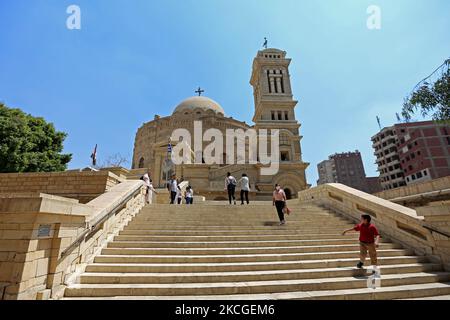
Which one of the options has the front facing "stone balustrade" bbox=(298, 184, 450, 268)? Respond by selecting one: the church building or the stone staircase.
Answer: the church building

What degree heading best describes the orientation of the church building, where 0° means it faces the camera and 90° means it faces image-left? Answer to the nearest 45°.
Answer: approximately 0°

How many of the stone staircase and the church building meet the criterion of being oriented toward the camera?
2

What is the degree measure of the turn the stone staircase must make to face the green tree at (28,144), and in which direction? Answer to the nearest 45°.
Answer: approximately 135° to its right

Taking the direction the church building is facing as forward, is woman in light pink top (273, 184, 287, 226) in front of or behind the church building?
in front

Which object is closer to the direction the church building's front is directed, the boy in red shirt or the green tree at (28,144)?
the boy in red shirt

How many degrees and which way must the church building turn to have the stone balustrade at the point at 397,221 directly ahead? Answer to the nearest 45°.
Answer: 0° — it already faces it

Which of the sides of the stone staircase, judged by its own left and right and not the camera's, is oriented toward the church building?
back

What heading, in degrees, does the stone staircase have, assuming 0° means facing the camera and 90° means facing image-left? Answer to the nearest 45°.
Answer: approximately 0°

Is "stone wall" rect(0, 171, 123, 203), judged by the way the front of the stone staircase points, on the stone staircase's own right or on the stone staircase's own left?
on the stone staircase's own right

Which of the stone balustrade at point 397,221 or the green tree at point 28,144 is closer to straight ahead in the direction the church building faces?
the stone balustrade

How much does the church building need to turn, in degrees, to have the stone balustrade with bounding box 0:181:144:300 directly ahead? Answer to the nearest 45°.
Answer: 0° — it already faces it
